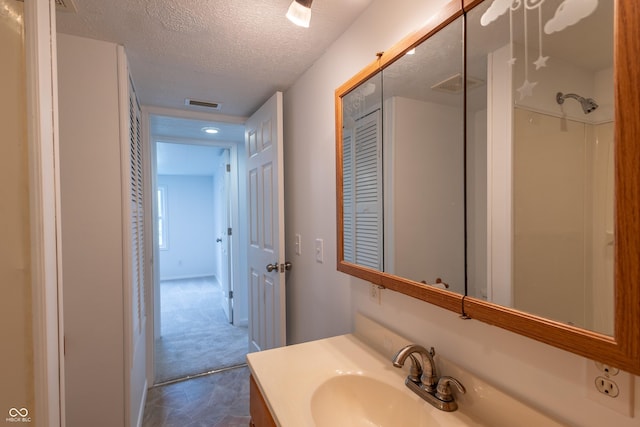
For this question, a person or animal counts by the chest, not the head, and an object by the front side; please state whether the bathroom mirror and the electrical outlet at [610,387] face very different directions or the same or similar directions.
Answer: same or similar directions

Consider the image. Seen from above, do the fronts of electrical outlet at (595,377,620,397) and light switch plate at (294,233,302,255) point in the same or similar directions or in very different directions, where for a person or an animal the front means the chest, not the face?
same or similar directions

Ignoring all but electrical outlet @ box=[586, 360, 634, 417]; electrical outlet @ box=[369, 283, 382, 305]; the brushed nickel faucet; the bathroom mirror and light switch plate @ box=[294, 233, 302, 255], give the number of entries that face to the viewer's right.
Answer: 0

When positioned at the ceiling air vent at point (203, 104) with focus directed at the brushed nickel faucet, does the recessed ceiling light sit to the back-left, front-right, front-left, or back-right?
back-left

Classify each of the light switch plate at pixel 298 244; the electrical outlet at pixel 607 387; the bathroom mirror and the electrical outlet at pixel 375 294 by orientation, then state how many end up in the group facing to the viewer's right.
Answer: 0

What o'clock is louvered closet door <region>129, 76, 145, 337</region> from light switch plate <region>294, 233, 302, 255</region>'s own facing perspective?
The louvered closet door is roughly at 12 o'clock from the light switch plate.

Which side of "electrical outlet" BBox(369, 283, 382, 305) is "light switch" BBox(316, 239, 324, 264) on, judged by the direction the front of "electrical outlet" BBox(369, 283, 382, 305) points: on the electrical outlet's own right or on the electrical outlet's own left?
on the electrical outlet's own right

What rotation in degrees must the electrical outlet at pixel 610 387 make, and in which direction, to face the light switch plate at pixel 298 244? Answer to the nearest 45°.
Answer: approximately 45° to its right

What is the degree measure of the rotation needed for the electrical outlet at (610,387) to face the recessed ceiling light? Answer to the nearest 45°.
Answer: approximately 45° to its right

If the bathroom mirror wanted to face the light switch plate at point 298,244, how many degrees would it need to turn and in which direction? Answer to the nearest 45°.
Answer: approximately 90° to its right

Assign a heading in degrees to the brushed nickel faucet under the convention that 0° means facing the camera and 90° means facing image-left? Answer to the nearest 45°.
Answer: approximately 45°

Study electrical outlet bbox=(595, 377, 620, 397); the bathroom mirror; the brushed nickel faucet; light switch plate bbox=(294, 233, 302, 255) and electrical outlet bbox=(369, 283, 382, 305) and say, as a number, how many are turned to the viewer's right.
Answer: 0

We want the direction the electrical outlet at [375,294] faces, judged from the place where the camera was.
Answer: facing the viewer and to the left of the viewer

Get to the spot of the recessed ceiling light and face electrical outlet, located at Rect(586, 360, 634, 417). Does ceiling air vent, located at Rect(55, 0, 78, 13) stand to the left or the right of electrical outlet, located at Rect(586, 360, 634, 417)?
right
